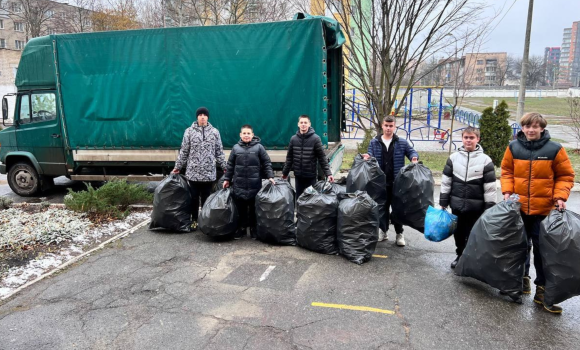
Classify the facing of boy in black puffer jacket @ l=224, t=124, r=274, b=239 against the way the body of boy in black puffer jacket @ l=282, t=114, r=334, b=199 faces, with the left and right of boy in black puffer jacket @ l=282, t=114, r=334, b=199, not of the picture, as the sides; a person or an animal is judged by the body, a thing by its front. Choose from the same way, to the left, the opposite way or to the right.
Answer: the same way

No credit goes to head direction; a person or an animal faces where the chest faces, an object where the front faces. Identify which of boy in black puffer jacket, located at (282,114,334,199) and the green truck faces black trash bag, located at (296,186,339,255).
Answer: the boy in black puffer jacket

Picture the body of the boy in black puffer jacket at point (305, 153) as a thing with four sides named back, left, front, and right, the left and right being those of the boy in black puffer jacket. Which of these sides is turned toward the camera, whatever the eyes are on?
front

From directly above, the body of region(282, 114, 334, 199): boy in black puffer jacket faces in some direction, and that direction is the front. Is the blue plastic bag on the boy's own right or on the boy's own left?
on the boy's own left

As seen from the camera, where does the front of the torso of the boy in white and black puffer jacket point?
toward the camera

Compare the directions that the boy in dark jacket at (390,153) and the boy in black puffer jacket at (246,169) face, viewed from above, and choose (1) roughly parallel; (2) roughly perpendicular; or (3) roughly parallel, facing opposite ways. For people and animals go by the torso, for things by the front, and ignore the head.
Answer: roughly parallel

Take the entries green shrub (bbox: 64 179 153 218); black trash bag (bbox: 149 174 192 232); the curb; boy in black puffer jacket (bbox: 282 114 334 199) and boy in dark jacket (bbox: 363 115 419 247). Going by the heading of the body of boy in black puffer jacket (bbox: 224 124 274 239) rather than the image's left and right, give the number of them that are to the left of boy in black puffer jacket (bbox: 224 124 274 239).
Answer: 2

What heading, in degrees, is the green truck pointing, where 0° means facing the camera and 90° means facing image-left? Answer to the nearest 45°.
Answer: approximately 90°

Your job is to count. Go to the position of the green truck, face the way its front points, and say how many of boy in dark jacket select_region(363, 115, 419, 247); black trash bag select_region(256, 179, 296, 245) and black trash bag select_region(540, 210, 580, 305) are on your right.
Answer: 0

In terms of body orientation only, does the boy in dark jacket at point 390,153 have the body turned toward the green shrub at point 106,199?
no

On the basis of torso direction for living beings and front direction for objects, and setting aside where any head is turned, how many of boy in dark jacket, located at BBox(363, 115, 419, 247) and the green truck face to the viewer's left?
1

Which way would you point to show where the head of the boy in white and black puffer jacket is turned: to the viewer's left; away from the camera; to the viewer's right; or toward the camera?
toward the camera

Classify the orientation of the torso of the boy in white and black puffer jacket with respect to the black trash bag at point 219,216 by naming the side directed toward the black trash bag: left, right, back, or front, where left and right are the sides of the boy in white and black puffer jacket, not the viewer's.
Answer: right

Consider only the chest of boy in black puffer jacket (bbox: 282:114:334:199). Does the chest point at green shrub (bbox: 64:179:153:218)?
no

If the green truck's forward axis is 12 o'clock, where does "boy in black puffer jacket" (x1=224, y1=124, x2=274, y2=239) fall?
The boy in black puffer jacket is roughly at 8 o'clock from the green truck.

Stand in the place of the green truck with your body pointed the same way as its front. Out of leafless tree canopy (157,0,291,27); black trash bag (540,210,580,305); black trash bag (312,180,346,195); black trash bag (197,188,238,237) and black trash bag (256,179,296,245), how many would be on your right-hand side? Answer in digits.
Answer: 1

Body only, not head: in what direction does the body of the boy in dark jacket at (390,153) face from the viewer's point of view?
toward the camera
